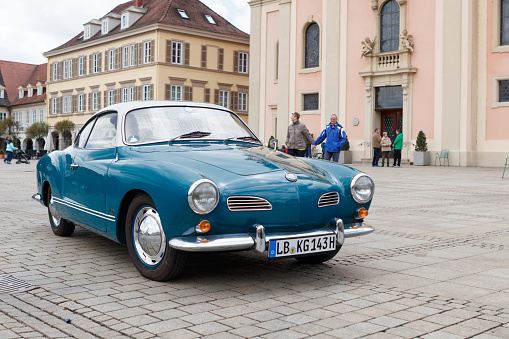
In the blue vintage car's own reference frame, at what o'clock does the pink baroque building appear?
The pink baroque building is roughly at 8 o'clock from the blue vintage car.

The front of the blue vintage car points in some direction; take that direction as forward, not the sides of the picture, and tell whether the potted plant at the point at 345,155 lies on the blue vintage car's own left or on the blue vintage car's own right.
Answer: on the blue vintage car's own left

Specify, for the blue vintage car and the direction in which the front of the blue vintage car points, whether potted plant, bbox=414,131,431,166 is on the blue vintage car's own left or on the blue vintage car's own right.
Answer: on the blue vintage car's own left

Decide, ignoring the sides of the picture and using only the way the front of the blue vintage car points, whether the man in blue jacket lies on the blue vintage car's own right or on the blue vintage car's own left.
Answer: on the blue vintage car's own left

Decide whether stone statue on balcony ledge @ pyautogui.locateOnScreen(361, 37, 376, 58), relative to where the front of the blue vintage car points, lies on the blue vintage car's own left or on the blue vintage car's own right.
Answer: on the blue vintage car's own left
